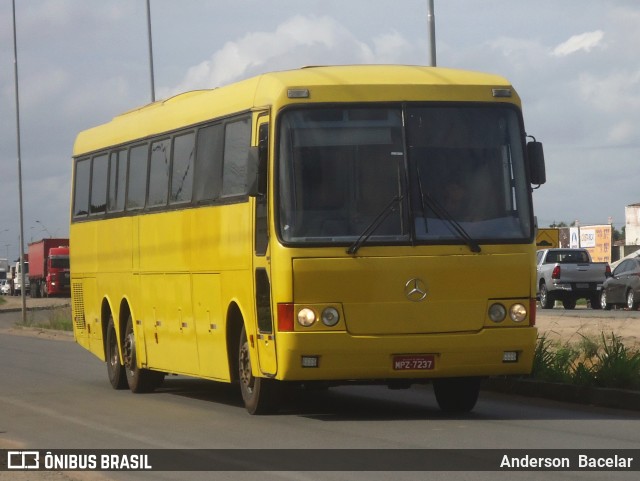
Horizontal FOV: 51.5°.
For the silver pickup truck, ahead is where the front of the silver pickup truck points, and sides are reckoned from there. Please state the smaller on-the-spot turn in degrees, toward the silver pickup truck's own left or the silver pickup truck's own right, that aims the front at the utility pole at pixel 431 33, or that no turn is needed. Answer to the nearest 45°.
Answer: approximately 135° to the silver pickup truck's own left

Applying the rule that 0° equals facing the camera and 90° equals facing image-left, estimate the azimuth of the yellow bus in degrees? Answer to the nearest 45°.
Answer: approximately 0°

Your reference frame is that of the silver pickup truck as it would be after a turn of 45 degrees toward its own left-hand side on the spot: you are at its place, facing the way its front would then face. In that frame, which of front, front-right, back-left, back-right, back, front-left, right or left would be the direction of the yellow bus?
left

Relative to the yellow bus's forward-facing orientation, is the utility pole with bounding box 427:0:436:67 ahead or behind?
behind

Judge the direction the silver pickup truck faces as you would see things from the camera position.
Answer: facing away from the viewer and to the left of the viewer
